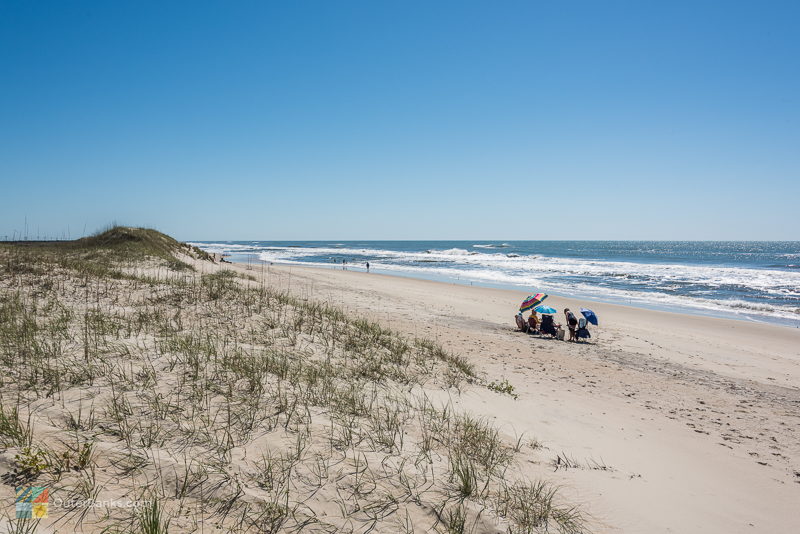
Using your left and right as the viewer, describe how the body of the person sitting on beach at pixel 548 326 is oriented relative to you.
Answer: facing away from the viewer and to the right of the viewer

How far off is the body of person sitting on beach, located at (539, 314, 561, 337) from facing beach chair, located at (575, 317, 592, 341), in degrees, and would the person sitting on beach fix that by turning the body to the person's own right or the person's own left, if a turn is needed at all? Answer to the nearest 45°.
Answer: approximately 45° to the person's own right
